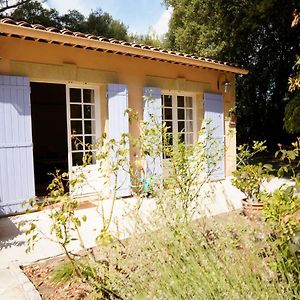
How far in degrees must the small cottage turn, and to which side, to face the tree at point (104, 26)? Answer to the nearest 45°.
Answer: approximately 135° to its left

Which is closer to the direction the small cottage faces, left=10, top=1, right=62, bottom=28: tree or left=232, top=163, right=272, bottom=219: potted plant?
the potted plant

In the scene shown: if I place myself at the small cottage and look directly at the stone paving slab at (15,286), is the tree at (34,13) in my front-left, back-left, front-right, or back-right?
back-right

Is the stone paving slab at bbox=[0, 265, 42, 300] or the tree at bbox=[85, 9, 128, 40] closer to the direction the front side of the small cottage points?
the stone paving slab

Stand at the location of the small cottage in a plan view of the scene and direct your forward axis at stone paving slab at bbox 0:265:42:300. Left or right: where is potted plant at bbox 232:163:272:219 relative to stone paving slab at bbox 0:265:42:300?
left

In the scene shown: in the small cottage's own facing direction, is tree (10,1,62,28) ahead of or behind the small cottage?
behind

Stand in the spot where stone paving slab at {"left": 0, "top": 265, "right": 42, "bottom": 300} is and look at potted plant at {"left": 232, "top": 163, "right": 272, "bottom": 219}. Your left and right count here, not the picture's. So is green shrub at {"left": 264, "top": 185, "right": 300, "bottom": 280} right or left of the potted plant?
right

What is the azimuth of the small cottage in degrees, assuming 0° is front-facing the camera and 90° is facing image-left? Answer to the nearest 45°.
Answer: approximately 315°
